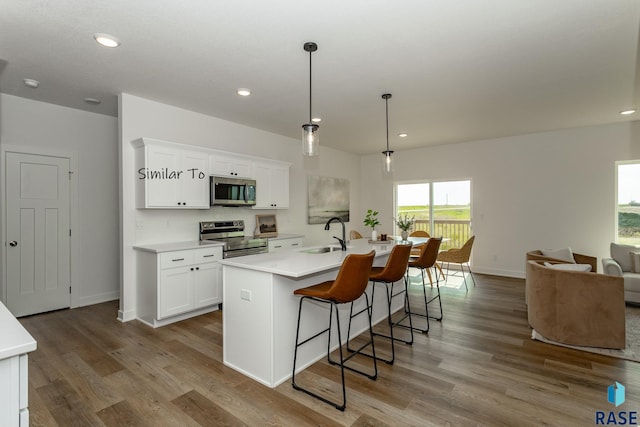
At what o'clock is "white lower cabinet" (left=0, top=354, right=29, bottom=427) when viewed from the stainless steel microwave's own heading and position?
The white lower cabinet is roughly at 2 o'clock from the stainless steel microwave.

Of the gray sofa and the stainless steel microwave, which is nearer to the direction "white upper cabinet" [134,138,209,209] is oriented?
the gray sofa

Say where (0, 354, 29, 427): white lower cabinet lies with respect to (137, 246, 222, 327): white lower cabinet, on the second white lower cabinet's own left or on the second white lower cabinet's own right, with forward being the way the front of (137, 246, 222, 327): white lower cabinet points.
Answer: on the second white lower cabinet's own right

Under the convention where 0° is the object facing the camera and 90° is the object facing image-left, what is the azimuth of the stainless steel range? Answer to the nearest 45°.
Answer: approximately 315°

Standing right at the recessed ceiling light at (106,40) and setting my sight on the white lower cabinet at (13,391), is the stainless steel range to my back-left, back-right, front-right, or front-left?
back-left

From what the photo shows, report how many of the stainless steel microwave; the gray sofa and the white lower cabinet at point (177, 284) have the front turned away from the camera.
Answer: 0

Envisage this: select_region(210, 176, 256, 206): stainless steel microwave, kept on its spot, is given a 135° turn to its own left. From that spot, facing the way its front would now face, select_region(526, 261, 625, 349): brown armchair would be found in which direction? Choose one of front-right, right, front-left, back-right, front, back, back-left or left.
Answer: back-right

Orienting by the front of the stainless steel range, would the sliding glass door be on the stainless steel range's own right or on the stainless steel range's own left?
on the stainless steel range's own left

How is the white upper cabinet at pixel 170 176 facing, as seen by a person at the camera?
facing the viewer and to the right of the viewer

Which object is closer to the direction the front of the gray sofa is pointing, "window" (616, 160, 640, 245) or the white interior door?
the white interior door
